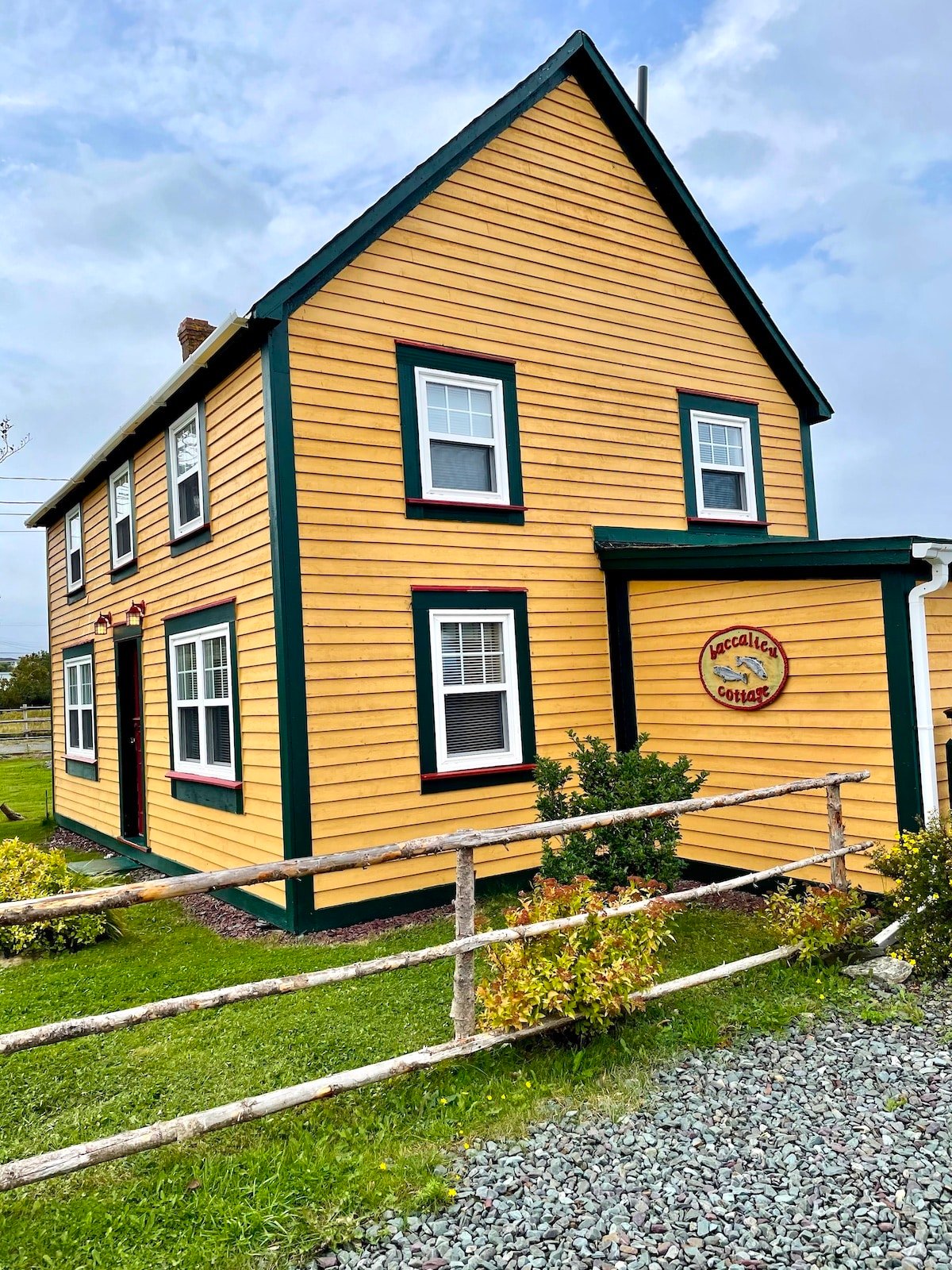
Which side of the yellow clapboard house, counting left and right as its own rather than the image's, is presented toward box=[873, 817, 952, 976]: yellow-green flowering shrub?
left

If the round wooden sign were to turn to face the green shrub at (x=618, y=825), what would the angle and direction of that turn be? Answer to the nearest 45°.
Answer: approximately 45° to its right

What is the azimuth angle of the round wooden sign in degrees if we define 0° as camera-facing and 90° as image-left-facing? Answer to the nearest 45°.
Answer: approximately 0°
